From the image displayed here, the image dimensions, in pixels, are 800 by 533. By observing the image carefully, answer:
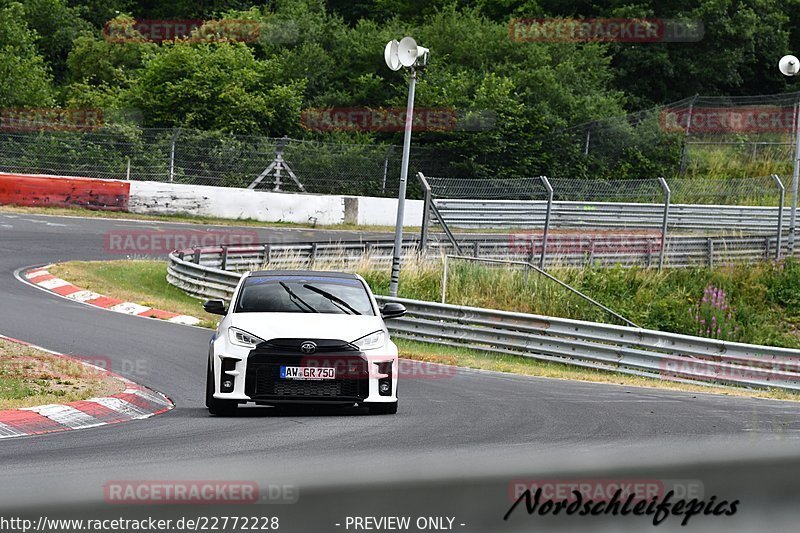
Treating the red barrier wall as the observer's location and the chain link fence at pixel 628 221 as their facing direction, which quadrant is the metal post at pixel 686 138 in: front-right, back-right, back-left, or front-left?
front-left

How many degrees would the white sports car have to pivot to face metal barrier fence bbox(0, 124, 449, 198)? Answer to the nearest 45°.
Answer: approximately 180°

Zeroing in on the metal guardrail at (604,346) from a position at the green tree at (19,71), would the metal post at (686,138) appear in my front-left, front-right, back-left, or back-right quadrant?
front-left

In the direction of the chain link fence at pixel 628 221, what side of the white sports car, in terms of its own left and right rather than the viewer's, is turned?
back

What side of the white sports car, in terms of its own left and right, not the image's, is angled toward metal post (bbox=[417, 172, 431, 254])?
back

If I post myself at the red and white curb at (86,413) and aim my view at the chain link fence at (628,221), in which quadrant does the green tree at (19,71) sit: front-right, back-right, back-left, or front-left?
front-left

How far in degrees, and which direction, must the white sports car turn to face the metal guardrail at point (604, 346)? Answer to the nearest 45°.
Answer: approximately 135° to its left

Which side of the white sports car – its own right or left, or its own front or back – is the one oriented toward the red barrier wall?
back

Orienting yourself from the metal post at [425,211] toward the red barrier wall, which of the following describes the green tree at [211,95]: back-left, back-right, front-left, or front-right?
front-right

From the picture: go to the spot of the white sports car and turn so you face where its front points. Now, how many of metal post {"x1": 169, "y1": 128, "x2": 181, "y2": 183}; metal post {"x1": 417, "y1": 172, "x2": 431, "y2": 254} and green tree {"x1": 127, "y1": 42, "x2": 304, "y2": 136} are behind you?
3

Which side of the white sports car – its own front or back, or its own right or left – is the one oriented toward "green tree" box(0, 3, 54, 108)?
back

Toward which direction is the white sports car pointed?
toward the camera

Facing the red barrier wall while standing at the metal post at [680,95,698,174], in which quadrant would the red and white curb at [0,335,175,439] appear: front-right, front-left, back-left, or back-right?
front-left

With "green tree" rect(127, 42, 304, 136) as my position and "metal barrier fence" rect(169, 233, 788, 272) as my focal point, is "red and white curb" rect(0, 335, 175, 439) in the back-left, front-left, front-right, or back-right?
front-right

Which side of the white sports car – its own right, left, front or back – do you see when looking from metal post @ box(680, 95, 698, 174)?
back

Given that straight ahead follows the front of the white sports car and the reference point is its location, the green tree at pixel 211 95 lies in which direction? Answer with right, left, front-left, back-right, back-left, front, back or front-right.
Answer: back

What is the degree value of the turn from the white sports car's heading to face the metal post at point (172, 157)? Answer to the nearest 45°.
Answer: approximately 180°

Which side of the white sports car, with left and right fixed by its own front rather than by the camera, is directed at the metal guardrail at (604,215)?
back
